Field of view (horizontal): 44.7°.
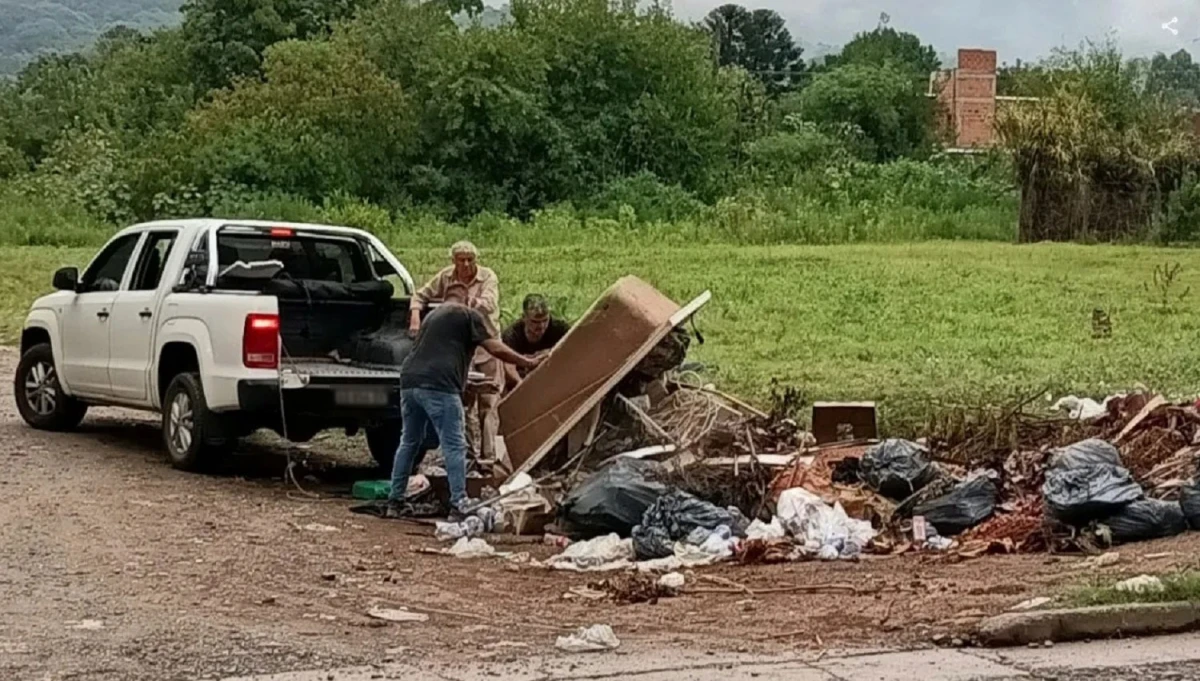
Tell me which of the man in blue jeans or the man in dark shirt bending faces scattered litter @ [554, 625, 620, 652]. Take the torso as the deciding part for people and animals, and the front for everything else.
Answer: the man in dark shirt bending

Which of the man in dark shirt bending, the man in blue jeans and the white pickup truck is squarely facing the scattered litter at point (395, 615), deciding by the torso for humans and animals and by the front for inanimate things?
the man in dark shirt bending

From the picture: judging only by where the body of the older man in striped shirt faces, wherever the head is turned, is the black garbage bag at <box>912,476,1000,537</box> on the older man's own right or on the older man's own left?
on the older man's own left

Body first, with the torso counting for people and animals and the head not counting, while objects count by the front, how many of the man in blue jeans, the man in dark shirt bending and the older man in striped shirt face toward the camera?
2

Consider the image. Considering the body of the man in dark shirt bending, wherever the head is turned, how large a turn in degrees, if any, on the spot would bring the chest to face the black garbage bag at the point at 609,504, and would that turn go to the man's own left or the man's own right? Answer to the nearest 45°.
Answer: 0° — they already face it

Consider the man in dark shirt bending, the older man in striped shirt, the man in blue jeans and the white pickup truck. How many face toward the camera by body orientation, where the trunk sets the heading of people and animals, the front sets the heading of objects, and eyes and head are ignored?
2

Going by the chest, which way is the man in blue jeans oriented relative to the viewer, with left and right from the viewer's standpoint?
facing away from the viewer and to the right of the viewer

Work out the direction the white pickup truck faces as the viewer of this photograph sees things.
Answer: facing away from the viewer and to the left of the viewer

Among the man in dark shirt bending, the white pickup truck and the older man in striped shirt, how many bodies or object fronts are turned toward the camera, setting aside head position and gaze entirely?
2

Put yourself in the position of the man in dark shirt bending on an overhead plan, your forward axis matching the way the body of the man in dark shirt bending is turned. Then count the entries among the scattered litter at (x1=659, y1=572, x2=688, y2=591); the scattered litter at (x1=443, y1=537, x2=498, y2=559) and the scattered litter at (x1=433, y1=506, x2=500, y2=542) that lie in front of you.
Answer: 3
